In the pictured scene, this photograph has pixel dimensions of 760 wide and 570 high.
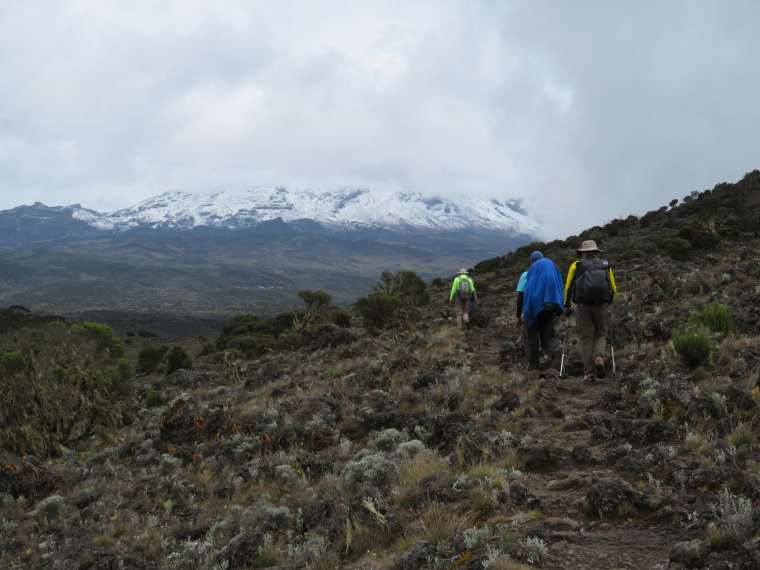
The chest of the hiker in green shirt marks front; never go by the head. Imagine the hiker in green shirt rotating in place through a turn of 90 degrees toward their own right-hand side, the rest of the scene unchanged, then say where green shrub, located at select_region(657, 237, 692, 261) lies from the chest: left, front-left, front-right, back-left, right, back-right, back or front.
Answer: front-left

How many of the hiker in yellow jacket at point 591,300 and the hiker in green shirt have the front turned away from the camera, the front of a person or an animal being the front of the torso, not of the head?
2

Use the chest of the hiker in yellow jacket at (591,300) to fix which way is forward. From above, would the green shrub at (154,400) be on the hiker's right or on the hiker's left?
on the hiker's left

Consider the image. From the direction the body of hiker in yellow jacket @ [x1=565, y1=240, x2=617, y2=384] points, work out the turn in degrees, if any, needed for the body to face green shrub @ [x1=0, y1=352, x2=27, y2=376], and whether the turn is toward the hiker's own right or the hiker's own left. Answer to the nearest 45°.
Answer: approximately 90° to the hiker's own left

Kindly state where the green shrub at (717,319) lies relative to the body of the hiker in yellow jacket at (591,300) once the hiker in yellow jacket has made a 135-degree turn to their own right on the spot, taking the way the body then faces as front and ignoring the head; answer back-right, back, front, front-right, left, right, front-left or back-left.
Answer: front-left

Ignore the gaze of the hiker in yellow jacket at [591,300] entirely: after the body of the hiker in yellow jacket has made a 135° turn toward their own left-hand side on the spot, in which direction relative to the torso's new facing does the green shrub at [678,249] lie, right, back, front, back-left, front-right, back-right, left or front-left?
back-right

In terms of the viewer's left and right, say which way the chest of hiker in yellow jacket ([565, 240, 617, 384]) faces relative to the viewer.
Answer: facing away from the viewer

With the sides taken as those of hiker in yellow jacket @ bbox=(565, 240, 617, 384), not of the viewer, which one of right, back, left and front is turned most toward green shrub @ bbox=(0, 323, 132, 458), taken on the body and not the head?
left

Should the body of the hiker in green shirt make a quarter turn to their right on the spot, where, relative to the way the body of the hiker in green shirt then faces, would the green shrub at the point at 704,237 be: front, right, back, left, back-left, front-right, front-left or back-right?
front-left

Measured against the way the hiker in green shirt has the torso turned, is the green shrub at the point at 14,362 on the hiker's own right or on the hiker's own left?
on the hiker's own left

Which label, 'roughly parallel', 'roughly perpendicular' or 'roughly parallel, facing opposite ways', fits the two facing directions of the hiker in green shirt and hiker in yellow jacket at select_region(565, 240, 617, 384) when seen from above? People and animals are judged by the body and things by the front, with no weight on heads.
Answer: roughly parallel

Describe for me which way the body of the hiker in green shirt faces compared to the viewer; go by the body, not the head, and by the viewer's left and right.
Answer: facing away from the viewer

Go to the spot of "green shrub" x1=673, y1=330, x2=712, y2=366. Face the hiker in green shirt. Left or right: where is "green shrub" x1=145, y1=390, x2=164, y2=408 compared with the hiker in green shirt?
left
